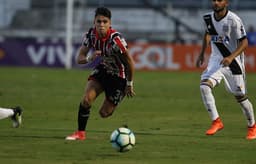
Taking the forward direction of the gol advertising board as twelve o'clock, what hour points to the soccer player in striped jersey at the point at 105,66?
The soccer player in striped jersey is roughly at 12 o'clock from the gol advertising board.

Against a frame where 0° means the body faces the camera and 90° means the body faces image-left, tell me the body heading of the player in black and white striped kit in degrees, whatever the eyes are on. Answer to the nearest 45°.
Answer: approximately 45°

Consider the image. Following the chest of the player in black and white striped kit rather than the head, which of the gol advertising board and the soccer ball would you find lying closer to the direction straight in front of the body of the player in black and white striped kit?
the soccer ball

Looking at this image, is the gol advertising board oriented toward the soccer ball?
yes

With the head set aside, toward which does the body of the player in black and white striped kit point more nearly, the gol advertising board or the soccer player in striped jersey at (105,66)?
the soccer player in striped jersey

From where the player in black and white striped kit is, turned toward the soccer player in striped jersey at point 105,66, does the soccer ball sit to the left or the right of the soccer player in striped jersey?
left

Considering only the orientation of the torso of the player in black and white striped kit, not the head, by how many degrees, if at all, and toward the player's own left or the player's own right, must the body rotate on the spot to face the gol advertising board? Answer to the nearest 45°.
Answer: approximately 135° to the player's own right

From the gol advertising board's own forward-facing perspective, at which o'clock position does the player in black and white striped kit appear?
The player in black and white striped kit is roughly at 12 o'clock from the gol advertising board.

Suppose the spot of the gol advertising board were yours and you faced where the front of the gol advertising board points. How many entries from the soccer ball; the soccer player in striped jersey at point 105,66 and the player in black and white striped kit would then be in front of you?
3

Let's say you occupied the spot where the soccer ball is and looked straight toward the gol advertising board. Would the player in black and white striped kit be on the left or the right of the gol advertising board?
right
